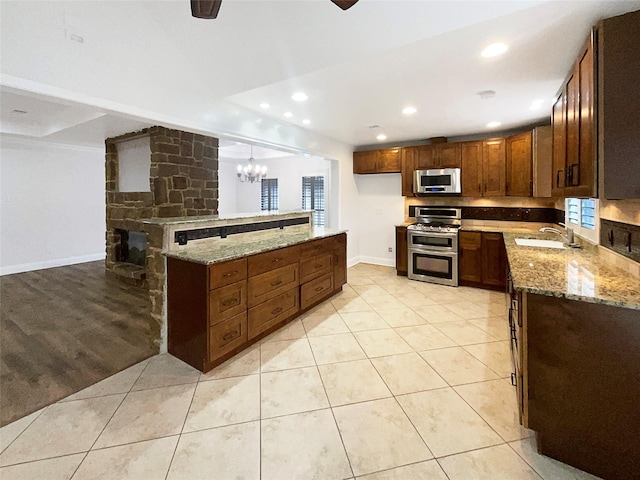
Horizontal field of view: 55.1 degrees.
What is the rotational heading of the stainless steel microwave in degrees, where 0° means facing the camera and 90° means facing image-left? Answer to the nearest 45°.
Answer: approximately 0°

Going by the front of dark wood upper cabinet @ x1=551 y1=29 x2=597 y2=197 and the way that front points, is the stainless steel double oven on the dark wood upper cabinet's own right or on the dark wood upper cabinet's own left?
on the dark wood upper cabinet's own right

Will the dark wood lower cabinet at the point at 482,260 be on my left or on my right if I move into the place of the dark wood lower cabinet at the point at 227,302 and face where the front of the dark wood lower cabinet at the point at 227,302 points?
on my left

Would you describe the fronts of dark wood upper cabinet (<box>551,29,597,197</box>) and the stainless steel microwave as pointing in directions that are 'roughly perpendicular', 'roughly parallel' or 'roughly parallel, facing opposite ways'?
roughly perpendicular

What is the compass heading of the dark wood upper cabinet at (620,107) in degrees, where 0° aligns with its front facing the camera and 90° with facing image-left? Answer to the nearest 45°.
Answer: approximately 90°

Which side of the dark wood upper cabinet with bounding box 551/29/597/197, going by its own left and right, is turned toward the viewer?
left

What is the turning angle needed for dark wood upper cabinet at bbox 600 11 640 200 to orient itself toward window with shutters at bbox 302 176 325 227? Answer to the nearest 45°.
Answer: approximately 45° to its right
